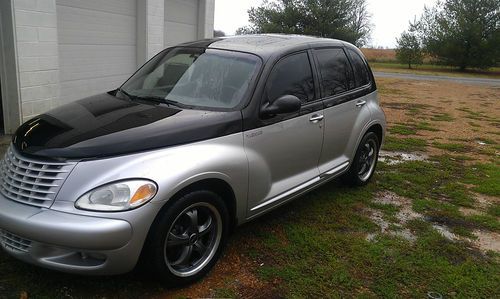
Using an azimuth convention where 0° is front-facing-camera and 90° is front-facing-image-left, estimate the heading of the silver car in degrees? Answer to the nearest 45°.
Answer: approximately 45°

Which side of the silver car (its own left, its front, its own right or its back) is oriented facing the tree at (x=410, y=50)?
back

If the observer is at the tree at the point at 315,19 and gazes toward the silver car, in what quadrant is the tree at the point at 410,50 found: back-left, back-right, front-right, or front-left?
back-left

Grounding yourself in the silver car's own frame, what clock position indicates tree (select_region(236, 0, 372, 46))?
The tree is roughly at 5 o'clock from the silver car.

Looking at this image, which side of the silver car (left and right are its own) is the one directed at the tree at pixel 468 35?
back
